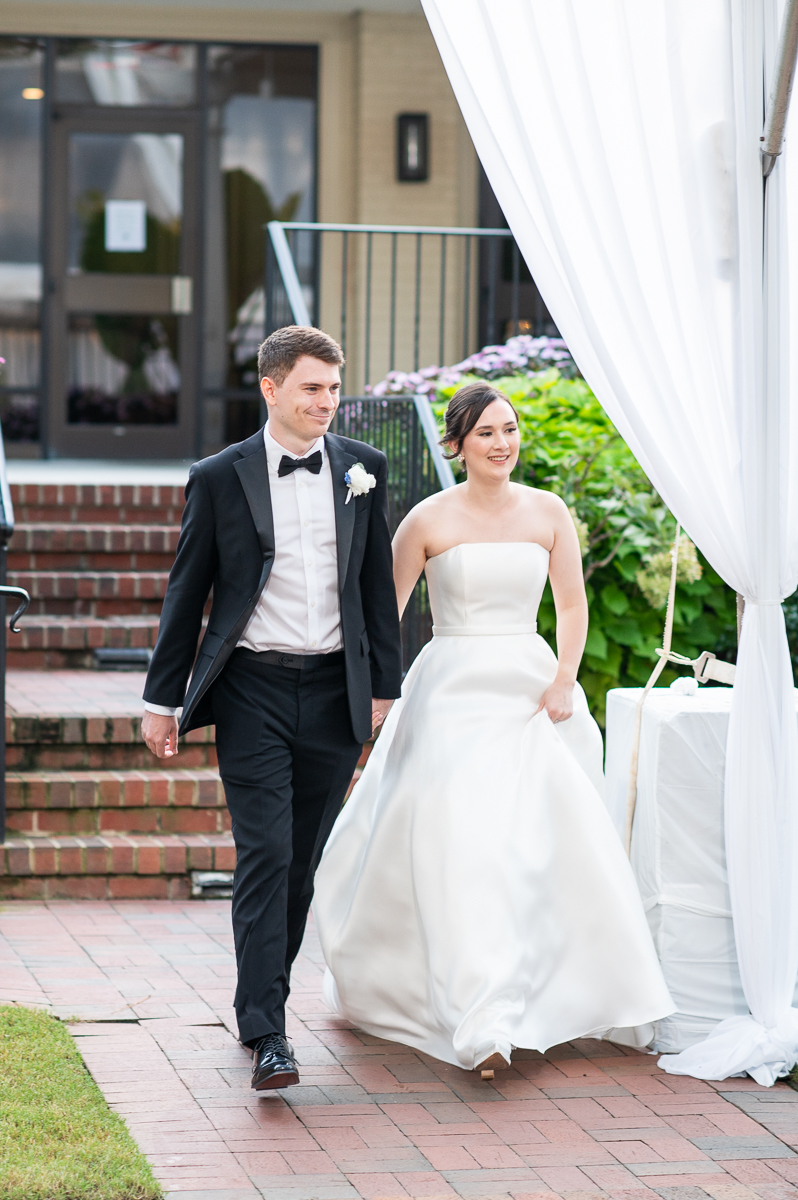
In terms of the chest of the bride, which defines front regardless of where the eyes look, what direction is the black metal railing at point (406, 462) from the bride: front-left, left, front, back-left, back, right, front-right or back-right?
back

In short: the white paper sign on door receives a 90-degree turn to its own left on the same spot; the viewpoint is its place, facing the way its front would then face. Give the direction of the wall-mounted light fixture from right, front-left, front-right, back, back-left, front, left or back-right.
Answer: front

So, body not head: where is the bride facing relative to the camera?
toward the camera

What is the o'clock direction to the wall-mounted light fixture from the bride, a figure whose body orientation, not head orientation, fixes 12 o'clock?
The wall-mounted light fixture is roughly at 6 o'clock from the bride.

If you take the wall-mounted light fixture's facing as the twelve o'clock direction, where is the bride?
The bride is roughly at 12 o'clock from the wall-mounted light fixture.

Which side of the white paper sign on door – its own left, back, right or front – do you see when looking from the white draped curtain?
front

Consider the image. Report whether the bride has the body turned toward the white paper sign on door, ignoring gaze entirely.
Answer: no

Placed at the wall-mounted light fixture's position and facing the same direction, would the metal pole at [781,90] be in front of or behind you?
in front

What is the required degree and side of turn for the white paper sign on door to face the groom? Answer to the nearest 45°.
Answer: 0° — it already faces them

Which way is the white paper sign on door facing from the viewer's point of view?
toward the camera

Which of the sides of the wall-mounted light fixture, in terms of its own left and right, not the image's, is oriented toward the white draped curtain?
front

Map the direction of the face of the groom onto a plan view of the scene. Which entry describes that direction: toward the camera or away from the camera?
toward the camera

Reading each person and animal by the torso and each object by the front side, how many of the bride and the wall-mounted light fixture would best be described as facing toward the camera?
2
